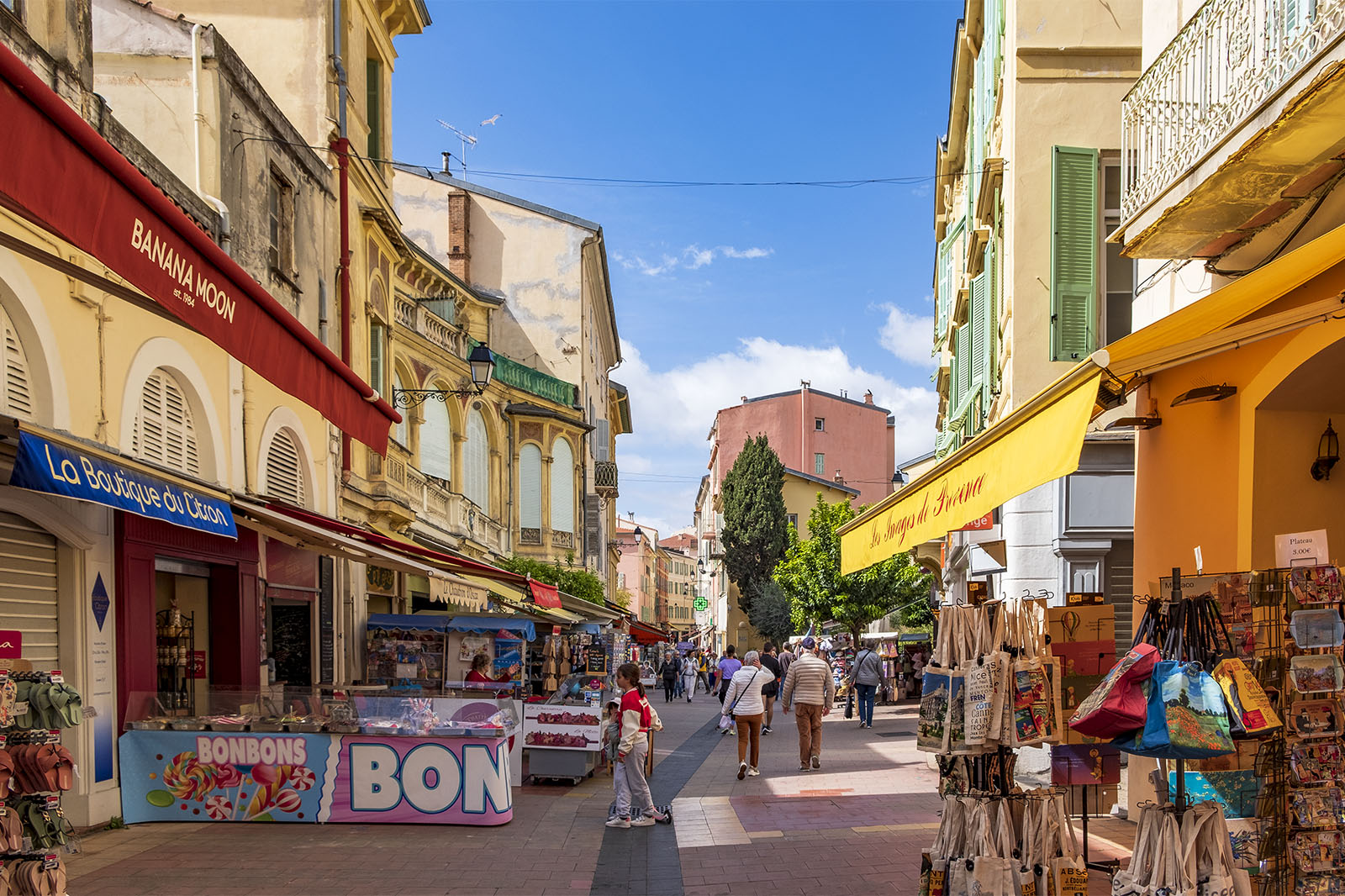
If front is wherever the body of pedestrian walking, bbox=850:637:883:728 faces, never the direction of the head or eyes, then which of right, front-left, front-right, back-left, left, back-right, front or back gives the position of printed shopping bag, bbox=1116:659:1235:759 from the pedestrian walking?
back

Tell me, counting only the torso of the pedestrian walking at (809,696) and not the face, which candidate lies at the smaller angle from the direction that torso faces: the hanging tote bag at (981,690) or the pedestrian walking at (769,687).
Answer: the pedestrian walking

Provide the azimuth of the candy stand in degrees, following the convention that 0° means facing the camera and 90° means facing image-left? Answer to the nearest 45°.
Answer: approximately 0°

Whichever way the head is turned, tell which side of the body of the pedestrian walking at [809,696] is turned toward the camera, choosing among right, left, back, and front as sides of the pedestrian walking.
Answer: back

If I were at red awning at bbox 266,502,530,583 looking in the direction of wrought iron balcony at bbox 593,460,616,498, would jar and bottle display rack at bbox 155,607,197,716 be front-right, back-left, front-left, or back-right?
back-left

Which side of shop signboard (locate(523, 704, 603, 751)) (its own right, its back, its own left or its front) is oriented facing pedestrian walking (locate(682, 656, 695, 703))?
back

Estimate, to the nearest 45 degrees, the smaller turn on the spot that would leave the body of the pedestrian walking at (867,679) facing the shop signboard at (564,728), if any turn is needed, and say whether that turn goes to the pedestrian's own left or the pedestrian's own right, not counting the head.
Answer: approximately 180°

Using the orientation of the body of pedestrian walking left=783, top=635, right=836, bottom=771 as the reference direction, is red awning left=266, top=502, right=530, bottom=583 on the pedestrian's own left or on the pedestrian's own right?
on the pedestrian's own left

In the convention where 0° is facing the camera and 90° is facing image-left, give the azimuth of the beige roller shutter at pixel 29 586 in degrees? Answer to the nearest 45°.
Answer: approximately 315°

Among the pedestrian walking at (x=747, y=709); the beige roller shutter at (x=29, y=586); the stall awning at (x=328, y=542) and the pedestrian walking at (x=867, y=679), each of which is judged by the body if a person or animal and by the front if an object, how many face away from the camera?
2

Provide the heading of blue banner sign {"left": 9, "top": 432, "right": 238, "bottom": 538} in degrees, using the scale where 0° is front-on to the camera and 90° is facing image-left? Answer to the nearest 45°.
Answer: approximately 315°
